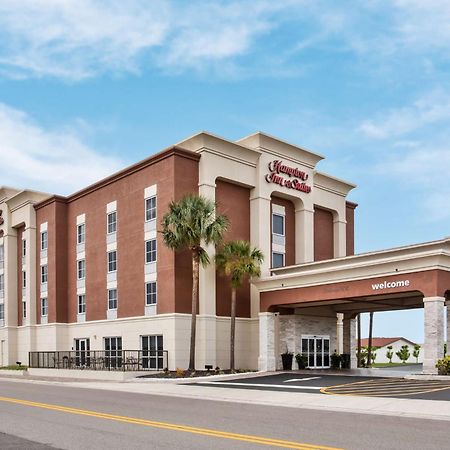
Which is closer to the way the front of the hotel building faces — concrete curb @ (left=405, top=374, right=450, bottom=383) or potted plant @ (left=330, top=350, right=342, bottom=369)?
the concrete curb

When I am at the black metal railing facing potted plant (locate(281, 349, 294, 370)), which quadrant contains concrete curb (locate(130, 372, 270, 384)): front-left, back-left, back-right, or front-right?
front-right

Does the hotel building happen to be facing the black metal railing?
no

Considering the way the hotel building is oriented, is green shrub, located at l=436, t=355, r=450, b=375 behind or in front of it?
in front
